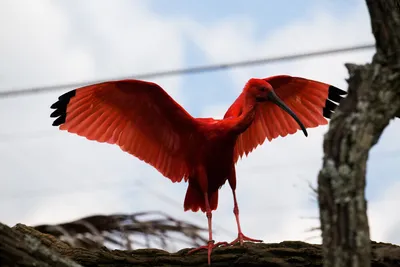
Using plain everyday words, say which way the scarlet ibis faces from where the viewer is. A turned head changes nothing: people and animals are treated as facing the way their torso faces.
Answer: facing the viewer and to the right of the viewer

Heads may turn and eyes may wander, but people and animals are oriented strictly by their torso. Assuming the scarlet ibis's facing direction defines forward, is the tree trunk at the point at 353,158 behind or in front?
in front
